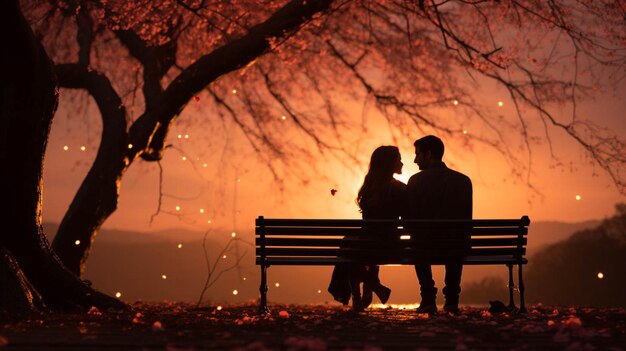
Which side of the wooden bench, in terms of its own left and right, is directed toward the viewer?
back

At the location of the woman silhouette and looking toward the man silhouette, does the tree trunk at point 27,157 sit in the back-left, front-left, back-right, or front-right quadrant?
back-right

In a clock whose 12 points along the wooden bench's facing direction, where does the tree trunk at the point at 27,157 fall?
The tree trunk is roughly at 9 o'clock from the wooden bench.

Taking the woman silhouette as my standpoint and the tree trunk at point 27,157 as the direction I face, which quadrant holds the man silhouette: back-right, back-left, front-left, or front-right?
back-left
